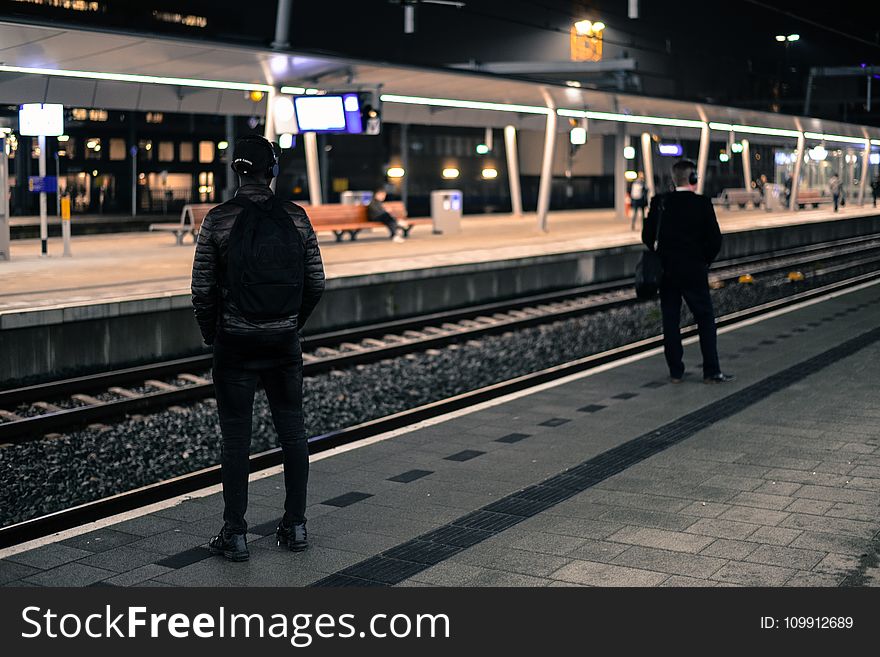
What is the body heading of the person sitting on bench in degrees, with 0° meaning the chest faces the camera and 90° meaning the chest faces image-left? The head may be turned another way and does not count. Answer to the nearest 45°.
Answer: approximately 315°

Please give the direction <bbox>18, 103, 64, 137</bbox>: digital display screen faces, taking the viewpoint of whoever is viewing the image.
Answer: facing the viewer

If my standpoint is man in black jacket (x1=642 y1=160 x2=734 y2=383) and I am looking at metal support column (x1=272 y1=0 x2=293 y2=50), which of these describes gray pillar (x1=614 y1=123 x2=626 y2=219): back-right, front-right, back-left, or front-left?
front-right

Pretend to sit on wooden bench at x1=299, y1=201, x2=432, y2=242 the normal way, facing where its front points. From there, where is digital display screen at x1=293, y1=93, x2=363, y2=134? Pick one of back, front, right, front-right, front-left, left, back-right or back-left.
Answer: front-right

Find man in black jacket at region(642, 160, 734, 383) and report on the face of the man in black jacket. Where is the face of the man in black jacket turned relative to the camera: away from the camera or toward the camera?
away from the camera

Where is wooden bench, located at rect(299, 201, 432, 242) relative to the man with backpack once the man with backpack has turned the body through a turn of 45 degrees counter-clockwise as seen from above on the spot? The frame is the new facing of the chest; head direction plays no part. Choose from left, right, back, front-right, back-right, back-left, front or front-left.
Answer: front-right

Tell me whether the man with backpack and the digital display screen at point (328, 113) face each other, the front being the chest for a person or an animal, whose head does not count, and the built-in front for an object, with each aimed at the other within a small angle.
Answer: yes

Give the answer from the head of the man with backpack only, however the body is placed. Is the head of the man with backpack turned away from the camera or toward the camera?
away from the camera

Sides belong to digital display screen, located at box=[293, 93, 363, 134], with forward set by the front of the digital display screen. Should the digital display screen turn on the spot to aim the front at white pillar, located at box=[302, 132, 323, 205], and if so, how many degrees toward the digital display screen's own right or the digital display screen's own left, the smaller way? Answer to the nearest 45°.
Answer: approximately 180°

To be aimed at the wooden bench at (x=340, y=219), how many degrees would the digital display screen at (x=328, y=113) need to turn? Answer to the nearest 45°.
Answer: approximately 180°

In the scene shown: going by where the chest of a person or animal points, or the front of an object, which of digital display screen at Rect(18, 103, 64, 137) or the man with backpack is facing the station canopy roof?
the man with backpack

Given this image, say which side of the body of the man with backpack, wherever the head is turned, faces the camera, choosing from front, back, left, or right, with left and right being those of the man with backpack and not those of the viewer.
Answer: back

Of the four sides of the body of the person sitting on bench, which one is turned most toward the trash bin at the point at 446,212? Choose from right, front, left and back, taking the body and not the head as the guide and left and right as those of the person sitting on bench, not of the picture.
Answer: left

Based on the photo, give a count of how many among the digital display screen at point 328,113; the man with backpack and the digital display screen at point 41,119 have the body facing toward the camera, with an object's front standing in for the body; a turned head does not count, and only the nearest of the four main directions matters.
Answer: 2
